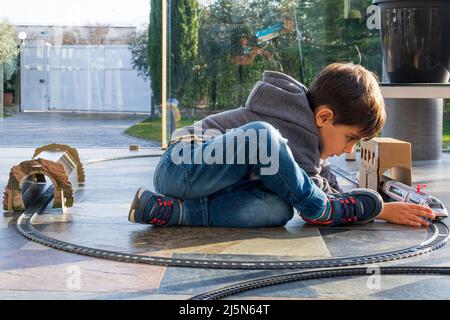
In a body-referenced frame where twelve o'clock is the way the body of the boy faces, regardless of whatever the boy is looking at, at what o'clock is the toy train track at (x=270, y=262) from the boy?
The toy train track is roughly at 3 o'clock from the boy.

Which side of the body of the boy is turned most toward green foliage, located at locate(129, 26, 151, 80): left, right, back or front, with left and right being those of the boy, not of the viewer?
left

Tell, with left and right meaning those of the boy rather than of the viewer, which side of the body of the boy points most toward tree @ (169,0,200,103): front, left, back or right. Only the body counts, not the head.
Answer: left

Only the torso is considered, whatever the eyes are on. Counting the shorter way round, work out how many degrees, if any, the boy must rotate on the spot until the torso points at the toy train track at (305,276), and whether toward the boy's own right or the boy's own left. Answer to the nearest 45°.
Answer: approximately 90° to the boy's own right

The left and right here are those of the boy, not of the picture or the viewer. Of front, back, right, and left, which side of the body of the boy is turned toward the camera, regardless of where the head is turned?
right

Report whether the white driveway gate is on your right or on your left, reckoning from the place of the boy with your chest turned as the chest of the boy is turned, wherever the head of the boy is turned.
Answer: on your left

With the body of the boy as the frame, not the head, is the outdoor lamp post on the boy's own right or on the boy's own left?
on the boy's own left
